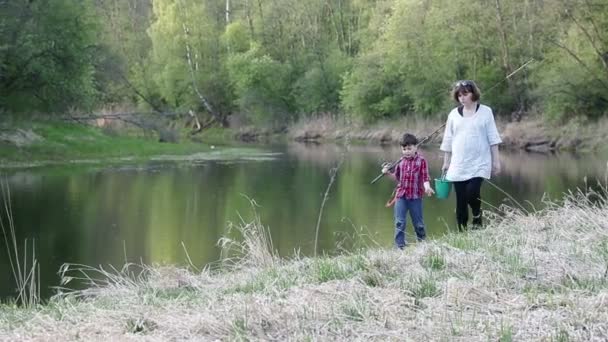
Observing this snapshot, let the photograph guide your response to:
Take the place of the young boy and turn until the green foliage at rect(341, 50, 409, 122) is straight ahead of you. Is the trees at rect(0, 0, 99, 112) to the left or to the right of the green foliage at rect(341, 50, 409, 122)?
left

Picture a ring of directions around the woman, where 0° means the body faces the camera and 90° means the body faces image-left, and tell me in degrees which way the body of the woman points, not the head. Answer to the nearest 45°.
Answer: approximately 0°

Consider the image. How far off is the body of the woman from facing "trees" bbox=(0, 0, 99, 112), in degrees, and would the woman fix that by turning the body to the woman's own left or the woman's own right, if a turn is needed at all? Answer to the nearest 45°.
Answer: approximately 135° to the woman's own right

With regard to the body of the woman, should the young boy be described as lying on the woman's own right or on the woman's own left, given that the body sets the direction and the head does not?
on the woman's own right

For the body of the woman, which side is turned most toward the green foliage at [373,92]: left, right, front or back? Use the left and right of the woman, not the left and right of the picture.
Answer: back
